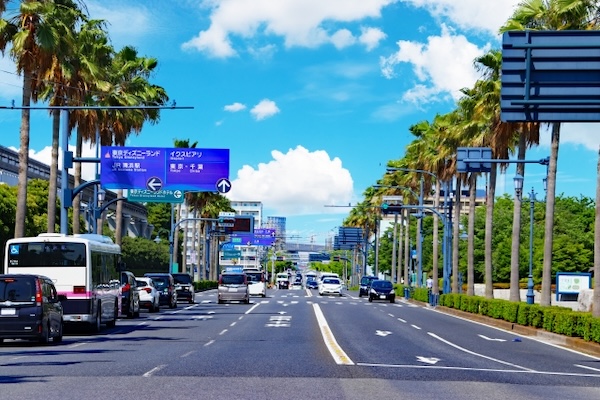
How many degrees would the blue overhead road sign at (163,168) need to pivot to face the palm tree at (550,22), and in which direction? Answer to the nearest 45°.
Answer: approximately 45° to its left

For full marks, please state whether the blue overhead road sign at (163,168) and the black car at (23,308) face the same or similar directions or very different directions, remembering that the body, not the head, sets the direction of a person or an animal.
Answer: very different directions

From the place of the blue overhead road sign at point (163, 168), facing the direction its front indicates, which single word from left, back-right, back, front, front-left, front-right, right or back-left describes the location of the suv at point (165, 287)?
back

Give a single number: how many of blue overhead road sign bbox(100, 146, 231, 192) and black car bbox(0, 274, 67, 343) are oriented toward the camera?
1

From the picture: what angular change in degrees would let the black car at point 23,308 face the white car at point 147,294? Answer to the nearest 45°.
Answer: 0° — it already faces it

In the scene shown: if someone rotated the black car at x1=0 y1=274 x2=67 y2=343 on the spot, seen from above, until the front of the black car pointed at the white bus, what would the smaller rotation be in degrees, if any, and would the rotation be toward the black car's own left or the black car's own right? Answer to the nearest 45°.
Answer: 0° — it already faces it

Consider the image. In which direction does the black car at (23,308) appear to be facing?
away from the camera

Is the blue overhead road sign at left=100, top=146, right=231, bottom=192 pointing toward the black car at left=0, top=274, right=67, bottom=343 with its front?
yes

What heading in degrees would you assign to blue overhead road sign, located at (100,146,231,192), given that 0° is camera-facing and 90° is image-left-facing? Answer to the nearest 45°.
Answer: approximately 0°
